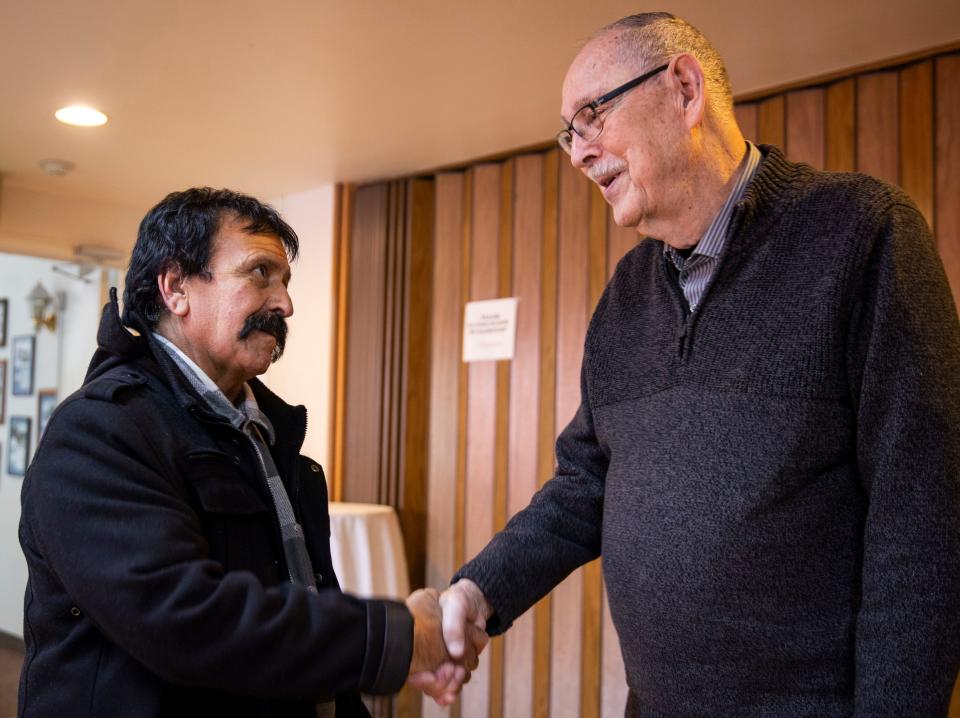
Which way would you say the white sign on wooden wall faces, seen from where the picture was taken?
facing the viewer

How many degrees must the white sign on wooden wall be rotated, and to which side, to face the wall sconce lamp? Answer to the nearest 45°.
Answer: approximately 135° to its right

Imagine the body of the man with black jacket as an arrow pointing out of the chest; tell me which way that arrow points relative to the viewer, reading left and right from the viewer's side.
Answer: facing the viewer and to the right of the viewer

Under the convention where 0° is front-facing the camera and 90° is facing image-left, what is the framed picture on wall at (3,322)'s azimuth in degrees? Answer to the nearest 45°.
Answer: approximately 315°

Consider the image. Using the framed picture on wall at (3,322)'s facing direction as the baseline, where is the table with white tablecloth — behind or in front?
in front

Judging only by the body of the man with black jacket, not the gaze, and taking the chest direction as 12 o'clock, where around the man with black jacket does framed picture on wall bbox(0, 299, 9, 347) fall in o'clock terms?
The framed picture on wall is roughly at 7 o'clock from the man with black jacket.

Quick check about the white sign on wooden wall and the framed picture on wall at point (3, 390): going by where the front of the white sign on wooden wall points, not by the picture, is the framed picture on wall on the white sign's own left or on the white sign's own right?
on the white sign's own right

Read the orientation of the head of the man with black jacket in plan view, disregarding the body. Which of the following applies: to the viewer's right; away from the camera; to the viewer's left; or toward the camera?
to the viewer's right

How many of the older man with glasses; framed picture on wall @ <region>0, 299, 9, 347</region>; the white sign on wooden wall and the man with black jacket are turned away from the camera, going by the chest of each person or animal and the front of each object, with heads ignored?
0

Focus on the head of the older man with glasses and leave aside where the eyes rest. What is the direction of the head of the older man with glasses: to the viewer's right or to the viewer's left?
to the viewer's left

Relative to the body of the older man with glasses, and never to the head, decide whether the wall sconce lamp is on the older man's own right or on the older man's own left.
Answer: on the older man's own right

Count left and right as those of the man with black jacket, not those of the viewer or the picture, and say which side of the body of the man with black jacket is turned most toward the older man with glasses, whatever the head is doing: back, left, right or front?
front

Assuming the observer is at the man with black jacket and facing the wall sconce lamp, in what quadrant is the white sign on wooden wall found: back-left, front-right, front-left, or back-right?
front-right

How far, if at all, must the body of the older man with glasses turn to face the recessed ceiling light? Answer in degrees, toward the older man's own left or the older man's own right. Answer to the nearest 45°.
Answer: approximately 90° to the older man's own right
